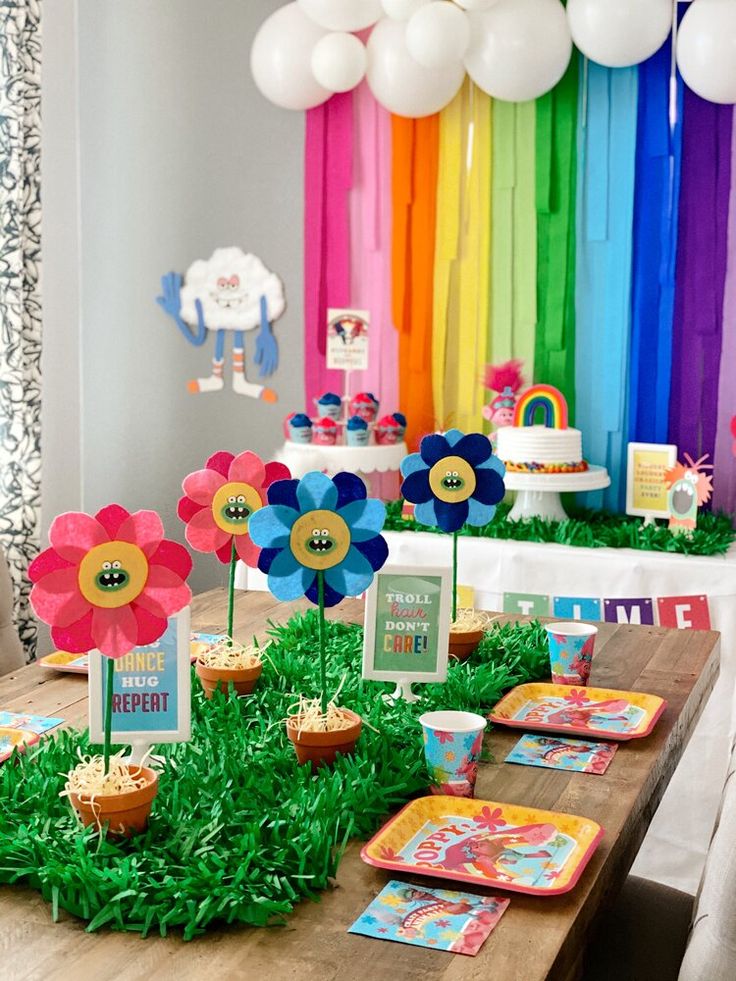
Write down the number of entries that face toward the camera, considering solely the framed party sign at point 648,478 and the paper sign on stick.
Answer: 2

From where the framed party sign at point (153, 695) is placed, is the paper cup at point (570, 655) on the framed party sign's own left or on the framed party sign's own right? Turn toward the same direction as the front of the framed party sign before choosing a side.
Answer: on the framed party sign's own left

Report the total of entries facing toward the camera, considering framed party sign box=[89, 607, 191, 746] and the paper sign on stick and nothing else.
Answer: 2

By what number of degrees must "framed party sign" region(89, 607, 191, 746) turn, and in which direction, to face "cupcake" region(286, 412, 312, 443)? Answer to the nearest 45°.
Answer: approximately 180°

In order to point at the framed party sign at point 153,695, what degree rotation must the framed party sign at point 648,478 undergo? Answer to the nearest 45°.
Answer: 0° — it already faces it

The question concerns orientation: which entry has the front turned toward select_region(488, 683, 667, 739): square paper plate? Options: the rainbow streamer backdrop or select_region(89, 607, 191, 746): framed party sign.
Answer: the rainbow streamer backdrop

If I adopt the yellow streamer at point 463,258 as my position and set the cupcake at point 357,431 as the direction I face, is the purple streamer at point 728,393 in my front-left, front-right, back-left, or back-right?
back-left

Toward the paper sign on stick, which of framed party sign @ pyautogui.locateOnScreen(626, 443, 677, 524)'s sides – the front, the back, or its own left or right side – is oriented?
right

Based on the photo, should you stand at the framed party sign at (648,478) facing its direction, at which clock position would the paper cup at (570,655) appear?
The paper cup is roughly at 12 o'clock from the framed party sign.

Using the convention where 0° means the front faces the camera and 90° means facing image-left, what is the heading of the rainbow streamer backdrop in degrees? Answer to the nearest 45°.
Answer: approximately 0°

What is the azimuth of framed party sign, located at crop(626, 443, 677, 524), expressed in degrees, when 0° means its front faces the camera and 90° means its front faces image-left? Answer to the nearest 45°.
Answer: approximately 0°
